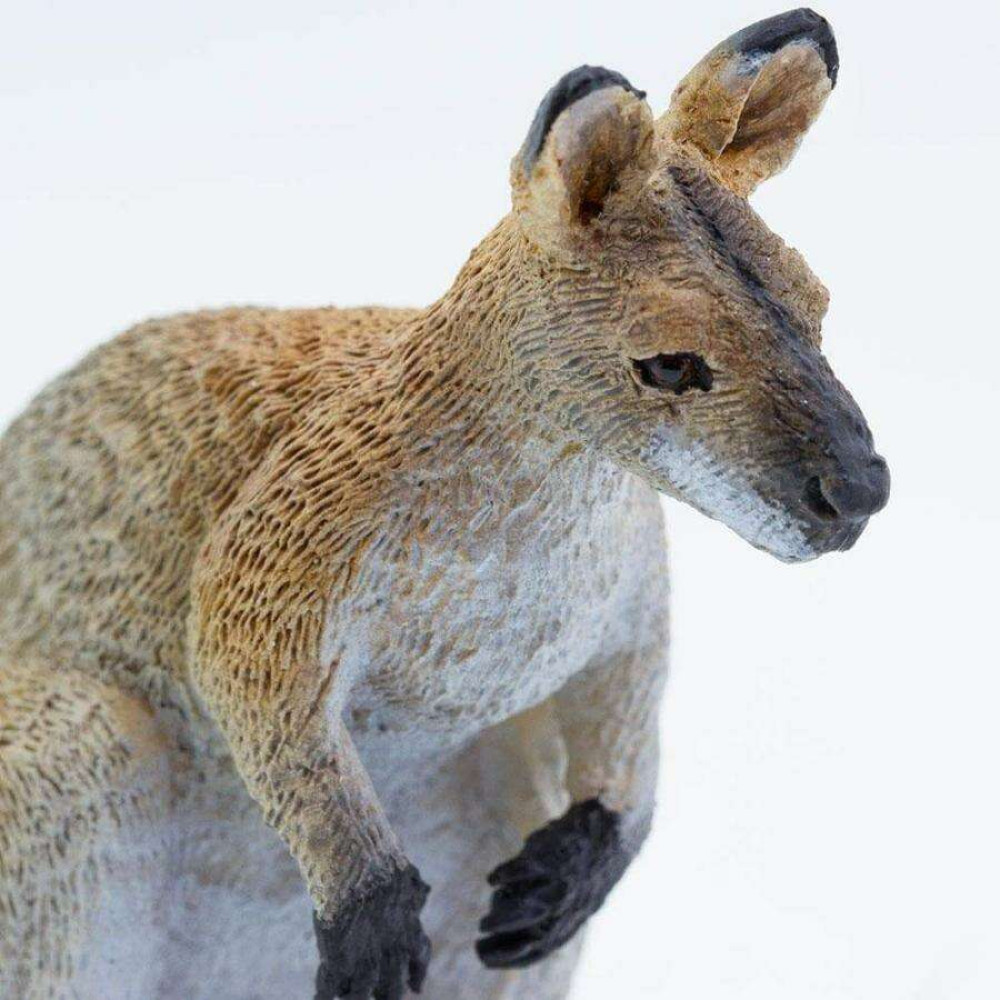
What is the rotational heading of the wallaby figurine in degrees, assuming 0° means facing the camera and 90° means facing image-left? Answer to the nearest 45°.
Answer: approximately 315°
